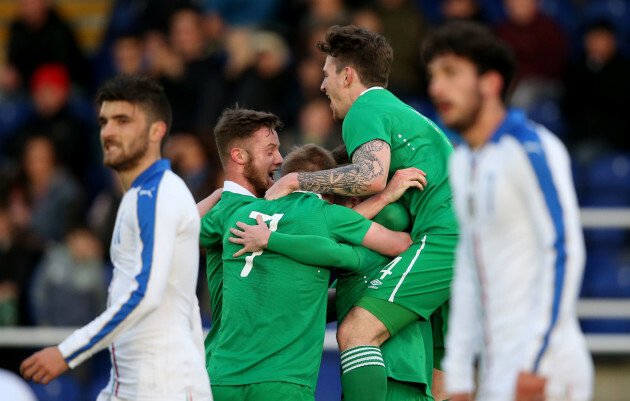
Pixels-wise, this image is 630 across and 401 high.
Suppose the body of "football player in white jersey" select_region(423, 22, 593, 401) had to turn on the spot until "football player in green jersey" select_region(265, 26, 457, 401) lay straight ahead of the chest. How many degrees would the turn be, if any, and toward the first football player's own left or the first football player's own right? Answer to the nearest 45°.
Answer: approximately 90° to the first football player's own right

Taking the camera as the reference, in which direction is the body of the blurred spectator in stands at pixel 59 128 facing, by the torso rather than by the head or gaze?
toward the camera

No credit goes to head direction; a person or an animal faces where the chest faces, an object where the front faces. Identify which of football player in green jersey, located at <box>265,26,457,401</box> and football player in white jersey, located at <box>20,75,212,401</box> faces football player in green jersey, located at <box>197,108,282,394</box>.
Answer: football player in green jersey, located at <box>265,26,457,401</box>

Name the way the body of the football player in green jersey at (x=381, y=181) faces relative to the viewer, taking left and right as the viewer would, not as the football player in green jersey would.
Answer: facing to the left of the viewer

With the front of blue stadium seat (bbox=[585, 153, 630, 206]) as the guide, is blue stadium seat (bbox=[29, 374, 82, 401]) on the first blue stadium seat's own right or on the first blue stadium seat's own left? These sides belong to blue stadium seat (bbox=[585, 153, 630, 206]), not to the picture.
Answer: on the first blue stadium seat's own right

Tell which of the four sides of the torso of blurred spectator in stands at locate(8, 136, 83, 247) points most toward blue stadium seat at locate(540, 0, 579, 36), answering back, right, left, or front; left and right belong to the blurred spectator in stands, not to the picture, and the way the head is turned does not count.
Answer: left

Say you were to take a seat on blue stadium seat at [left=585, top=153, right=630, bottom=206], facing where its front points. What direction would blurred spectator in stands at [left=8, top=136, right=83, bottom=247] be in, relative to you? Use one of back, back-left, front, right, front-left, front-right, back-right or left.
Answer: right

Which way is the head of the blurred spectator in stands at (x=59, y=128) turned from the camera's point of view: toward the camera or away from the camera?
toward the camera

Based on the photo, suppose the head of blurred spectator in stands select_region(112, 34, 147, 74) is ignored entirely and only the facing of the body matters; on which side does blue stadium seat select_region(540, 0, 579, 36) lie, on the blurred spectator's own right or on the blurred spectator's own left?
on the blurred spectator's own left

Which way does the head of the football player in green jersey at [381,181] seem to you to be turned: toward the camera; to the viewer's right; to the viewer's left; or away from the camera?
to the viewer's left

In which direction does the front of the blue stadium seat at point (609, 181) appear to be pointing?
toward the camera

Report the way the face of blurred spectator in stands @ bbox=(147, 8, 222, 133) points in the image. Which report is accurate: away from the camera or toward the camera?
toward the camera

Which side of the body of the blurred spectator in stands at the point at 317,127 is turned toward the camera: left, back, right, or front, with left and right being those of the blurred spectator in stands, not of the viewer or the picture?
front

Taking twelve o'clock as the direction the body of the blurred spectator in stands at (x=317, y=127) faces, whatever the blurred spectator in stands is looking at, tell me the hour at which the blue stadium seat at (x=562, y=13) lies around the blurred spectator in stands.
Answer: The blue stadium seat is roughly at 8 o'clock from the blurred spectator in stands.

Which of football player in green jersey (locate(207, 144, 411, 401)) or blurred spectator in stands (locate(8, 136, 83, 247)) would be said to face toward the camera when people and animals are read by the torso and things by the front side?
the blurred spectator in stands
